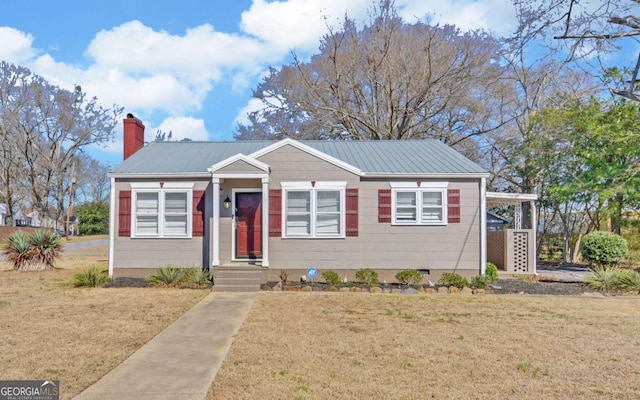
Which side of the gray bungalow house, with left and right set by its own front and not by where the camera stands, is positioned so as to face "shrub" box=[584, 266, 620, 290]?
left

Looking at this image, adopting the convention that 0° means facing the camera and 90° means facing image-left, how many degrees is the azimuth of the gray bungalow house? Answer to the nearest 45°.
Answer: approximately 0°

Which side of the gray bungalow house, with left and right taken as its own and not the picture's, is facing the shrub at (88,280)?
right

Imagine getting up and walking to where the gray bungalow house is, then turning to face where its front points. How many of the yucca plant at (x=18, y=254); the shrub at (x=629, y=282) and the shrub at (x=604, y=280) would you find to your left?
2

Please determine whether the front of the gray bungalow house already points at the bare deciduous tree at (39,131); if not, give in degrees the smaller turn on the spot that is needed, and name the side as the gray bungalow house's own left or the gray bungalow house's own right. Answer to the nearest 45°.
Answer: approximately 135° to the gray bungalow house's own right

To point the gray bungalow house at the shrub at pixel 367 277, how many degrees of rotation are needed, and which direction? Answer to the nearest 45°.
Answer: approximately 45° to its left

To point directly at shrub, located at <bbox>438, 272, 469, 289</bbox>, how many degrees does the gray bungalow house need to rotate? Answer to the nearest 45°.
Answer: approximately 90° to its left

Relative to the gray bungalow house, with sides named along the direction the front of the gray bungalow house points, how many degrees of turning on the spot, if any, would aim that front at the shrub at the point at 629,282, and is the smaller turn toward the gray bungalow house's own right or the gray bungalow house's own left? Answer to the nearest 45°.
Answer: approximately 90° to the gray bungalow house's own left

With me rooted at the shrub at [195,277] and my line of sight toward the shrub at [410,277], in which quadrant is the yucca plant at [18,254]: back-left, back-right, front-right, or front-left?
back-left

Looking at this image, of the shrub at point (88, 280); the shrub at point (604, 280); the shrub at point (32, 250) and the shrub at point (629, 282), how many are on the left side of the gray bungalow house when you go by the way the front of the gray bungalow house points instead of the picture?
2
